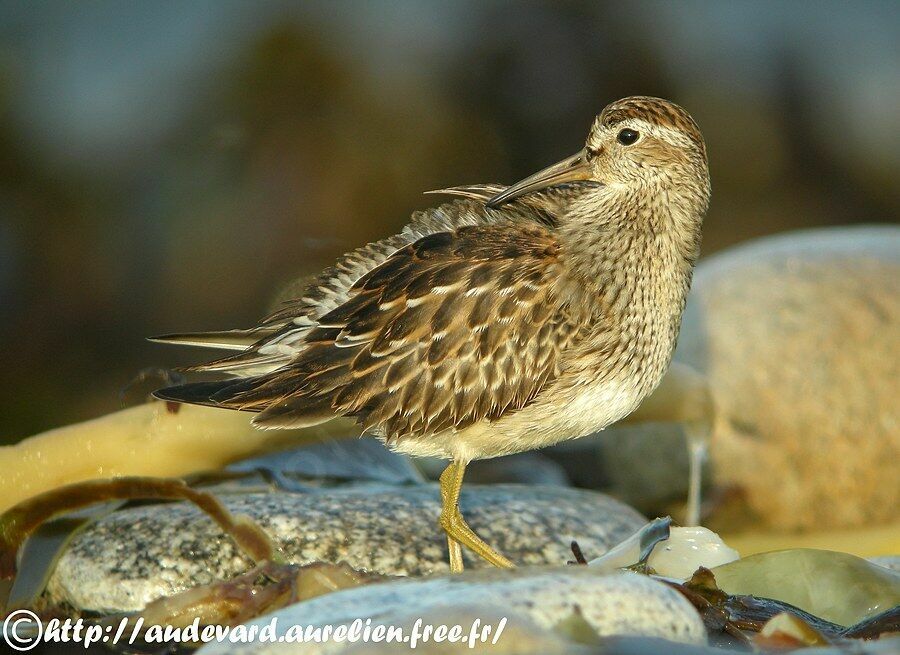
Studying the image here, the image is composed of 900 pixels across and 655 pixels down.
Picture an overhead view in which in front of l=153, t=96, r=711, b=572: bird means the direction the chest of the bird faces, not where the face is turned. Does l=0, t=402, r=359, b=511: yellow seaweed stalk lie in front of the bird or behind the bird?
behind

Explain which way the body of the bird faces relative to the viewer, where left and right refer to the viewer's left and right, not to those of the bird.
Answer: facing to the right of the viewer
